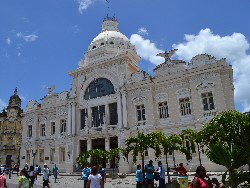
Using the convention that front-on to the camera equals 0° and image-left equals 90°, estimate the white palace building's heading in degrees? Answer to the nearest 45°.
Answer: approximately 45°

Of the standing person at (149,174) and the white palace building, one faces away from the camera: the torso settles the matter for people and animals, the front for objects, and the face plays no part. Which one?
the standing person

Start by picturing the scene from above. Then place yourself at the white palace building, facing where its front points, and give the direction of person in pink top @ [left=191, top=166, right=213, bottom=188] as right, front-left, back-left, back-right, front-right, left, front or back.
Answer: front-left

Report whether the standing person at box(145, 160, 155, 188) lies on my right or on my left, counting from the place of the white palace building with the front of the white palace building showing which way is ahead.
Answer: on my left
